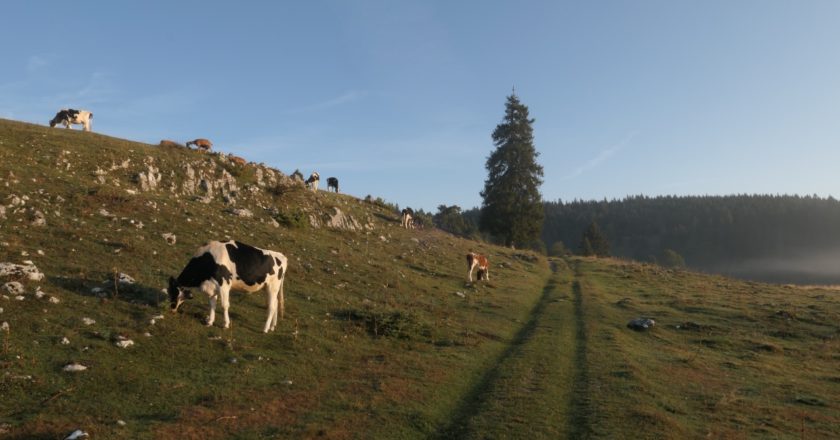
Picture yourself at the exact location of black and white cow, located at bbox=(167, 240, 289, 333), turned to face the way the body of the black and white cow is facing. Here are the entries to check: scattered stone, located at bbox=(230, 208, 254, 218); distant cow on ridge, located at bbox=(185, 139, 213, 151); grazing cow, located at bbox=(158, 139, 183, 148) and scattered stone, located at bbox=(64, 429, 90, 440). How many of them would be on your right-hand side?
3

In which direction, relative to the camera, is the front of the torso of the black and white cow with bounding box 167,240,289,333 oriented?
to the viewer's left

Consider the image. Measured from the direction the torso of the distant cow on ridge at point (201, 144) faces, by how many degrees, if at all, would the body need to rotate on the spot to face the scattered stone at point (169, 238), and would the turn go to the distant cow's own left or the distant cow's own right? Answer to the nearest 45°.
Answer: approximately 90° to the distant cow's own left

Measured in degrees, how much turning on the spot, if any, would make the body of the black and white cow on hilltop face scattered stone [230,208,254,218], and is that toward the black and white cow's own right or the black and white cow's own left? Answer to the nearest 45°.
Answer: approximately 135° to the black and white cow's own left

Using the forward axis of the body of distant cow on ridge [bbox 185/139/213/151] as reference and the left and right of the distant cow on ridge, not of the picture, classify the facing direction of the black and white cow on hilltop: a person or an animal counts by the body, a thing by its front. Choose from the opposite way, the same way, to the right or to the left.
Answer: the same way

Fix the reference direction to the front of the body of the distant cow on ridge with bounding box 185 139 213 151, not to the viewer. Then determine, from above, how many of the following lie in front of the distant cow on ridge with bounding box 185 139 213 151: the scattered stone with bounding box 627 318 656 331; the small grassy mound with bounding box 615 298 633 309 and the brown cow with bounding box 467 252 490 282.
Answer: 0

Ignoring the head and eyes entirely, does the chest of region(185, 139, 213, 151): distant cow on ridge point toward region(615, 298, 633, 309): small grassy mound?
no

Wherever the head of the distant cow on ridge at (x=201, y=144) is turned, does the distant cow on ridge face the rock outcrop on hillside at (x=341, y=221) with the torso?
no

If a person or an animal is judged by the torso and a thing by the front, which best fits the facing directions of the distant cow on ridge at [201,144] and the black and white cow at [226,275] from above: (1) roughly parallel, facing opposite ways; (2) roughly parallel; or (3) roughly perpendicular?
roughly parallel

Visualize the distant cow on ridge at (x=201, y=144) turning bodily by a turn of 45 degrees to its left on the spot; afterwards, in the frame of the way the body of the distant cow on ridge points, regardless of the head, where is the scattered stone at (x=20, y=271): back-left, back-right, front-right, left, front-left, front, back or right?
front-left

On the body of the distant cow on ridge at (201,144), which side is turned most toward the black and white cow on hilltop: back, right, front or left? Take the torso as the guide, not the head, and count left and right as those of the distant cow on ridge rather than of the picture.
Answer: front

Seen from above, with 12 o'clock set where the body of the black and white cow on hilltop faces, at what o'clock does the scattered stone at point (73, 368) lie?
The scattered stone is roughly at 9 o'clock from the black and white cow on hilltop.

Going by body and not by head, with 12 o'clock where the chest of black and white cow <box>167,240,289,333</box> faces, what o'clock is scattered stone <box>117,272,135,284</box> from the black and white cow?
The scattered stone is roughly at 1 o'clock from the black and white cow.

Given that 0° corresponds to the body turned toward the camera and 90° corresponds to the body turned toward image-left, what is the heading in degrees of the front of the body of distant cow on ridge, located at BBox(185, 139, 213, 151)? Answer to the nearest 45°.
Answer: approximately 90°

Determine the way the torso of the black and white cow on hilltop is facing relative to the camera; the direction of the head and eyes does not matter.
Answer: to the viewer's left

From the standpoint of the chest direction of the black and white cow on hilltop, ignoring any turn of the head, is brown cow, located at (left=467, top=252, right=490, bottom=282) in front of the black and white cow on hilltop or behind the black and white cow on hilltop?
behind
